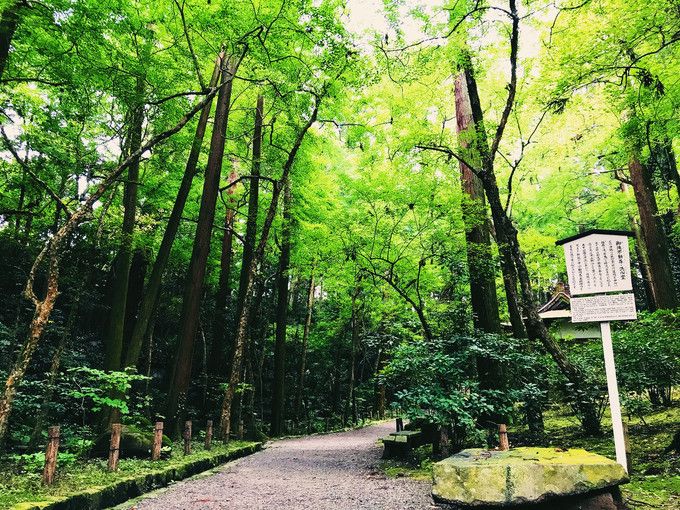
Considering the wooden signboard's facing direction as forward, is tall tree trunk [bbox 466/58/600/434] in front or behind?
behind

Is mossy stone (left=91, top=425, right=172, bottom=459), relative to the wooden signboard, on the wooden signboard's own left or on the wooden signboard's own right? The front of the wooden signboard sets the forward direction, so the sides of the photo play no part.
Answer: on the wooden signboard's own right

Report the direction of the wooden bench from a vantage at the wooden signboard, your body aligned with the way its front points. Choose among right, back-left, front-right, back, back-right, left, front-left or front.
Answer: back-right

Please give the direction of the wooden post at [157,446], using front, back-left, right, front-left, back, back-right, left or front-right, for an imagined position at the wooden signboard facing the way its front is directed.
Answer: right

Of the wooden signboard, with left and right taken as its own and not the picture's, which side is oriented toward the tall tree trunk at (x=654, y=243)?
back

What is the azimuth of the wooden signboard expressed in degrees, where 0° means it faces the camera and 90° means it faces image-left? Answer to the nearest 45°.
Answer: approximately 0°

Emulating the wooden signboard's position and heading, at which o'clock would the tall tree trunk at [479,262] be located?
The tall tree trunk is roughly at 5 o'clock from the wooden signboard.

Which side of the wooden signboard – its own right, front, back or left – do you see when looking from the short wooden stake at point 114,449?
right

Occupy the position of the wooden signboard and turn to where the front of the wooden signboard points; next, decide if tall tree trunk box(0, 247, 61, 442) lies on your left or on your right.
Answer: on your right

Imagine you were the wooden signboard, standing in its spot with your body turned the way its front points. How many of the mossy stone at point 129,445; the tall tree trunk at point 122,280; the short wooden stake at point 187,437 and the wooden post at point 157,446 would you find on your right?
4

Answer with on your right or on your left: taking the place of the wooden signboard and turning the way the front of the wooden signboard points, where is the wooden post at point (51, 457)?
on your right

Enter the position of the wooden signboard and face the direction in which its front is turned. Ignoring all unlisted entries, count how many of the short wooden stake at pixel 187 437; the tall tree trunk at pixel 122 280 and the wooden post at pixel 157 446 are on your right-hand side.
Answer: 3

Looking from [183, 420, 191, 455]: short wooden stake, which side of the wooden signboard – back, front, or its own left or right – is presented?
right
